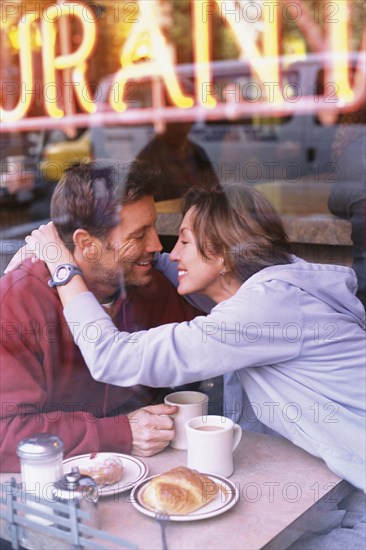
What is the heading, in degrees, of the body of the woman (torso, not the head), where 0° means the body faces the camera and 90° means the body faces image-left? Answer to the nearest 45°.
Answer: approximately 90°
